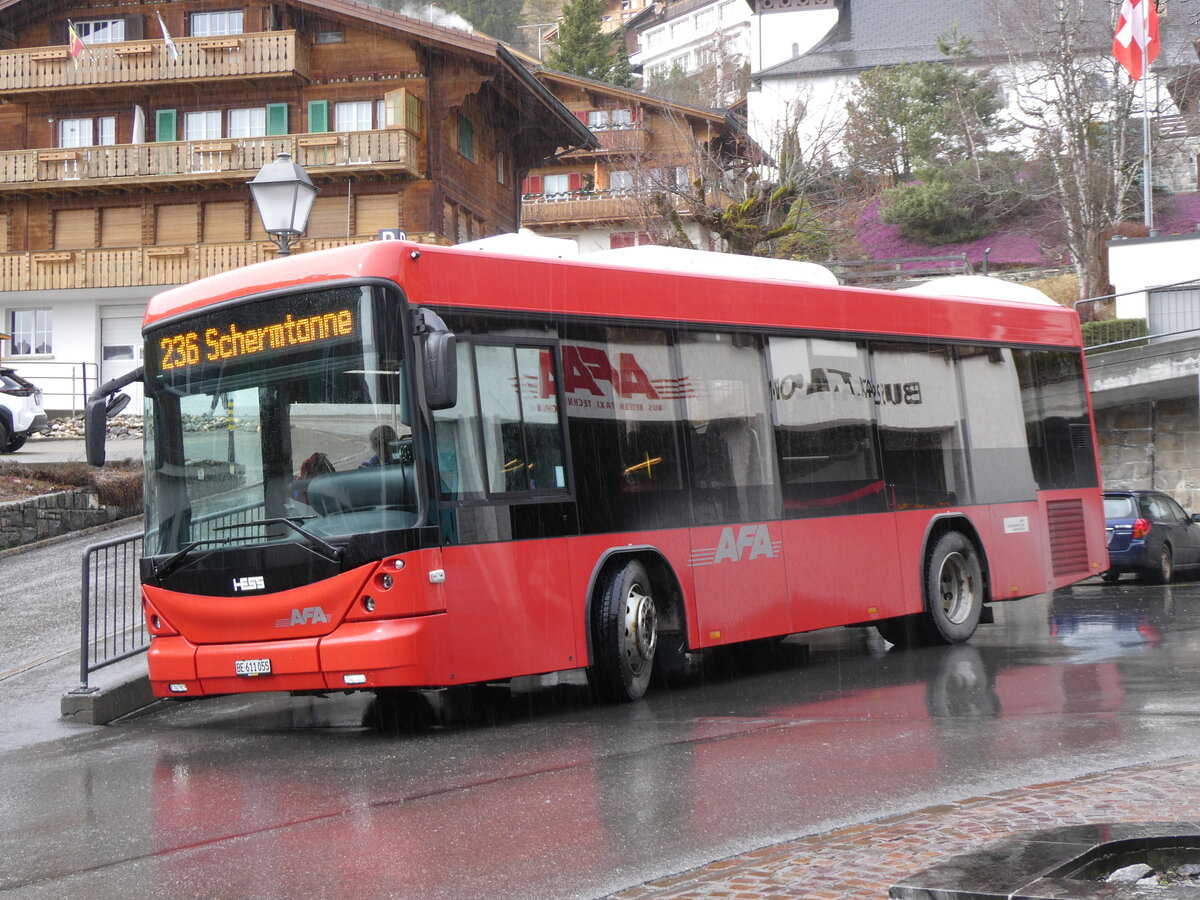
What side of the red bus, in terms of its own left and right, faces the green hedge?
back

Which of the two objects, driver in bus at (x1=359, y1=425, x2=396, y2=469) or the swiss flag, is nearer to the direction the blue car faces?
the swiss flag

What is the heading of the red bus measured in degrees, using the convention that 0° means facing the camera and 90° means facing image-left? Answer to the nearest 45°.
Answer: approximately 45°

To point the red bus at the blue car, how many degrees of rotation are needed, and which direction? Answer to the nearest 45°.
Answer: approximately 180°

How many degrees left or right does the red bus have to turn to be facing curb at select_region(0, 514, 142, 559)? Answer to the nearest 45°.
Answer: approximately 90° to its right

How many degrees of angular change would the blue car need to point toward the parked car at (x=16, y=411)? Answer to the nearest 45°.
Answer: approximately 135° to its left

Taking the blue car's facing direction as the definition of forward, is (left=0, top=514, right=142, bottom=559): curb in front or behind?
behind

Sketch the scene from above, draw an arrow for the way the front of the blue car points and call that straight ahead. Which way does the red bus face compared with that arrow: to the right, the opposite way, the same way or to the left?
the opposite way

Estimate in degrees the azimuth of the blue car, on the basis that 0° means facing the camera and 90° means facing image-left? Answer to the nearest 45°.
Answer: approximately 225°
